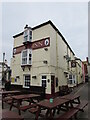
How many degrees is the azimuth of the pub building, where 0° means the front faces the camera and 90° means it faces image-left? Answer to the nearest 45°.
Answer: approximately 45°
